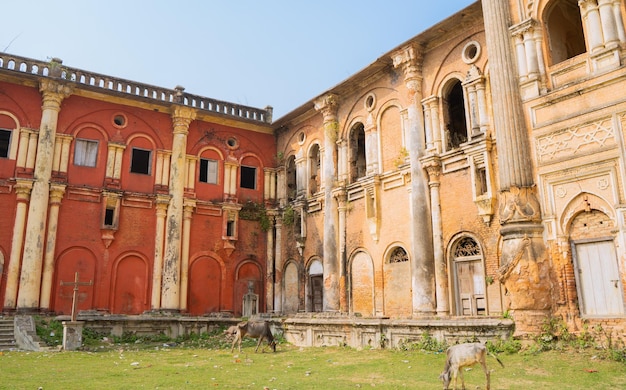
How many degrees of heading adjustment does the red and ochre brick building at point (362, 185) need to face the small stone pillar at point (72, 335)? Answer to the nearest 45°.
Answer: approximately 45° to its right

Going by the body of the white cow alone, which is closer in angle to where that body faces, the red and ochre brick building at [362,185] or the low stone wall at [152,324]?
the low stone wall

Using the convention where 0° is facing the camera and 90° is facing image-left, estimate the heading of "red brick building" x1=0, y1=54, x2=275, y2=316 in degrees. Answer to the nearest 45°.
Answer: approximately 315°

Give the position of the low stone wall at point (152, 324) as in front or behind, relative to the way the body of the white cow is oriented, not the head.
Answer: in front

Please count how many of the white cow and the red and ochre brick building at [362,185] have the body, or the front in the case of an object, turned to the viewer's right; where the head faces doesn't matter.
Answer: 0

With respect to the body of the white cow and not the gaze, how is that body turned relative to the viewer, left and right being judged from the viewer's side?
facing to the left of the viewer

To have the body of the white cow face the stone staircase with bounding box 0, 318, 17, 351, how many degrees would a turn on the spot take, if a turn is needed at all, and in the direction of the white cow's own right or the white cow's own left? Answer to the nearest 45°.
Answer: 0° — it already faces it

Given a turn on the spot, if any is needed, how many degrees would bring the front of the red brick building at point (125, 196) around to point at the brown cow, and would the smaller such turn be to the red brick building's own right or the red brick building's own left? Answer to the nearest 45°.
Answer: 0° — it already faces it

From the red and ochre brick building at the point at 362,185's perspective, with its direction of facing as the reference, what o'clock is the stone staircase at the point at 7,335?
The stone staircase is roughly at 1 o'clock from the red and ochre brick building.
